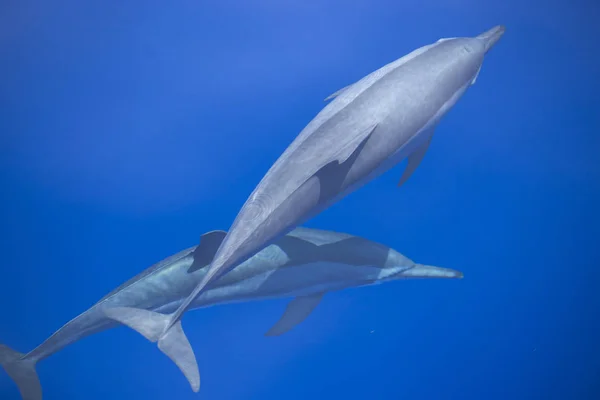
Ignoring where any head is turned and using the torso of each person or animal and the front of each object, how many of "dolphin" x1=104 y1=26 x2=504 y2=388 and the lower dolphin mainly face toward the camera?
0

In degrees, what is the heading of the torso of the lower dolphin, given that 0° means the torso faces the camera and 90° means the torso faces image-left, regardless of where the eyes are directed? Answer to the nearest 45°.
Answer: approximately 270°

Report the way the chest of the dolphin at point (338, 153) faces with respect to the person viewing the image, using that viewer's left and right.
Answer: facing away from the viewer and to the right of the viewer
